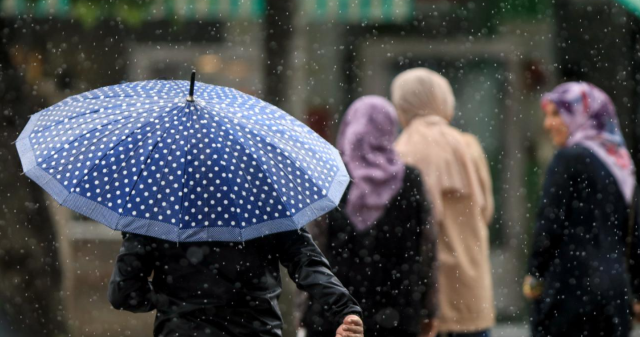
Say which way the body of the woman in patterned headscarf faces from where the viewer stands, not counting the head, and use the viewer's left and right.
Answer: facing to the left of the viewer

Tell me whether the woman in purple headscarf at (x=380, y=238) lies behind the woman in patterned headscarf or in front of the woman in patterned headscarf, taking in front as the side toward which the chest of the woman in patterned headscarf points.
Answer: in front

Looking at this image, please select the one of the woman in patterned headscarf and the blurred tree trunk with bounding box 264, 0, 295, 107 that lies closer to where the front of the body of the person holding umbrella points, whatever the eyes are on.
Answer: the blurred tree trunk

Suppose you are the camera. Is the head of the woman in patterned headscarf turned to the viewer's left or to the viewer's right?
to the viewer's left

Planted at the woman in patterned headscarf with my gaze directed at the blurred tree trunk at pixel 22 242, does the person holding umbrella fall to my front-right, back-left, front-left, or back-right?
front-left

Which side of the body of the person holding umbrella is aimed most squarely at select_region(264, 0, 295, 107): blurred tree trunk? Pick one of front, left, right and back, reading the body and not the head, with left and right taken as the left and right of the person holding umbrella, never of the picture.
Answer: front

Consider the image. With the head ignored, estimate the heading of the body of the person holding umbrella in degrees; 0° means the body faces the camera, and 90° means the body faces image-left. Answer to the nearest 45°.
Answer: approximately 180°

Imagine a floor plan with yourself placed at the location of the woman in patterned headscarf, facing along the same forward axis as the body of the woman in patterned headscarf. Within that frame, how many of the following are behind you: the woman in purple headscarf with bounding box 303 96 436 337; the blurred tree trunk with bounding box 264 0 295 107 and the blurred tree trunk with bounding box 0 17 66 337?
0

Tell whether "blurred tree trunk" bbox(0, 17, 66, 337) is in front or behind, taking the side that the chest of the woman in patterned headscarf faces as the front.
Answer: in front

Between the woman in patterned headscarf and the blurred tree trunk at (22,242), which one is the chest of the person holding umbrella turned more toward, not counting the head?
the blurred tree trunk

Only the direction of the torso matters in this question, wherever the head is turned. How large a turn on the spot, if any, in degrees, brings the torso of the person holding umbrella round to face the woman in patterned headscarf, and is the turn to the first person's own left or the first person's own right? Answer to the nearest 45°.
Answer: approximately 45° to the first person's own right

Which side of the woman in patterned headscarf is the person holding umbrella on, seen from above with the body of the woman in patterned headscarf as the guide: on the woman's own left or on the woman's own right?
on the woman's own left

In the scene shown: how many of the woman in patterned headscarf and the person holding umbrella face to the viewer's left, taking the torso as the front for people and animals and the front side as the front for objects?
1
